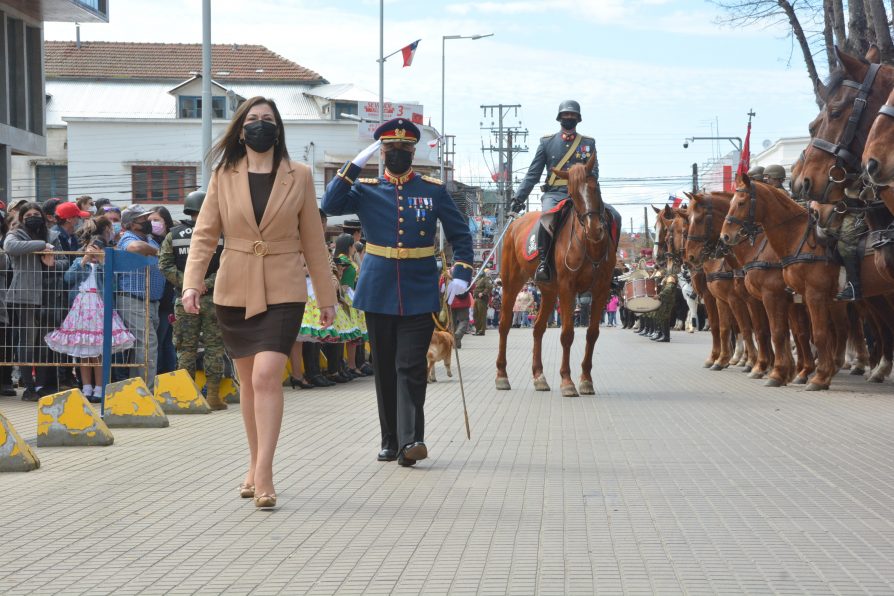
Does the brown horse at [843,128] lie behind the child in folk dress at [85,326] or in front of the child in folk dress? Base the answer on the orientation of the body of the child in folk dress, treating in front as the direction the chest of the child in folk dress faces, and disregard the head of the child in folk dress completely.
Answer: in front

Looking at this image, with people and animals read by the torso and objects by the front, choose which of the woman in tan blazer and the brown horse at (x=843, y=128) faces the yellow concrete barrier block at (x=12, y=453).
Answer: the brown horse

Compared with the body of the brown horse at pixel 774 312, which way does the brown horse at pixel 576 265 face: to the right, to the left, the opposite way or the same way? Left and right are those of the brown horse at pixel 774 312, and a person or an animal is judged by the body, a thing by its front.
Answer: to the left

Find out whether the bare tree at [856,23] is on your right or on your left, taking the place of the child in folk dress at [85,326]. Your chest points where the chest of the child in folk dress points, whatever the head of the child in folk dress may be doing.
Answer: on your left

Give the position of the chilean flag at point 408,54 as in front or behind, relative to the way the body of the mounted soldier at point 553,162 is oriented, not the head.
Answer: behind

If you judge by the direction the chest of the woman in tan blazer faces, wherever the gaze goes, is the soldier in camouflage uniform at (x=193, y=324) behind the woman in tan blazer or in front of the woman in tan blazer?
behind
